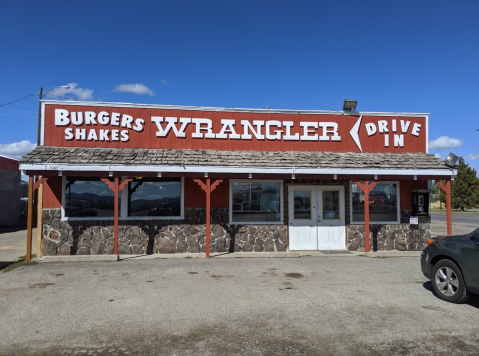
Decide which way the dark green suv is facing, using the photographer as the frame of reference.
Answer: facing away from the viewer and to the left of the viewer

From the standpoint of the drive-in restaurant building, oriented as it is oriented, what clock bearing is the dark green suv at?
The dark green suv is roughly at 11 o'clock from the drive-in restaurant building.

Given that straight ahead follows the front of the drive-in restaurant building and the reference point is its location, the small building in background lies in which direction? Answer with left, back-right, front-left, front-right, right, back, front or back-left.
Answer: back-right

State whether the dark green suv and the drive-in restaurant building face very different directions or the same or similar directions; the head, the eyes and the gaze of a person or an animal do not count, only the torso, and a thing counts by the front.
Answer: very different directions

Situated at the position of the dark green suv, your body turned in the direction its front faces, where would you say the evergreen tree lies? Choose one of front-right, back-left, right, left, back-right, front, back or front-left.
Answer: front-right

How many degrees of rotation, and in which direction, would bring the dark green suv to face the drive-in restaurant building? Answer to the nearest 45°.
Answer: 0° — it already faces it

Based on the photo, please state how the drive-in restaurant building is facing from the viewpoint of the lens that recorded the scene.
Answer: facing the viewer

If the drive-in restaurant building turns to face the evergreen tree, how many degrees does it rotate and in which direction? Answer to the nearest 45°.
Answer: approximately 135° to its left

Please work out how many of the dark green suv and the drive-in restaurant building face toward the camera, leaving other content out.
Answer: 1
